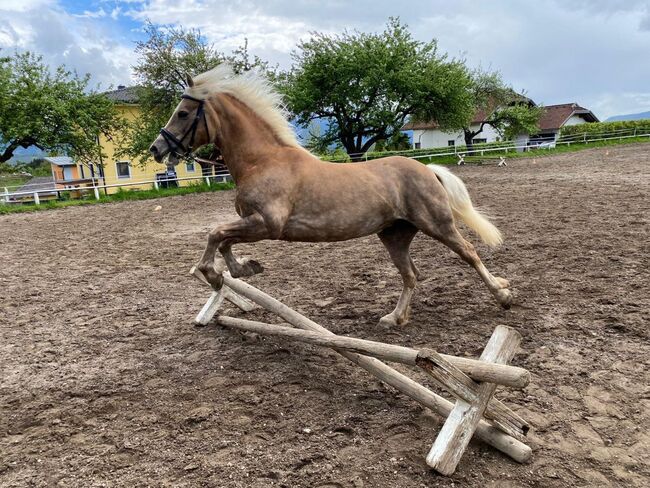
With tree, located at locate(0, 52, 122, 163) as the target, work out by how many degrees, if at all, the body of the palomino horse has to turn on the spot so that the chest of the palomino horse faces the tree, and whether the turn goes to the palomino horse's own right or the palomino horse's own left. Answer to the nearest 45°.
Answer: approximately 45° to the palomino horse's own right

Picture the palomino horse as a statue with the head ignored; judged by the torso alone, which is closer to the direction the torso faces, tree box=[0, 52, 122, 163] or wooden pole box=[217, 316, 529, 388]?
the tree

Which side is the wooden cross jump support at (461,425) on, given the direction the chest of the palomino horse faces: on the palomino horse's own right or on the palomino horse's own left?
on the palomino horse's own left

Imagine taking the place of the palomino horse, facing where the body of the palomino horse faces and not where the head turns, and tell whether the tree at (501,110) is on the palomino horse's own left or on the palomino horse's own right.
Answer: on the palomino horse's own right

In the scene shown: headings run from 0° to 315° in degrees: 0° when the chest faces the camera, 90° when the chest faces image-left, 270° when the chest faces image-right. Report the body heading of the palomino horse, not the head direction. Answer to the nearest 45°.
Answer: approximately 90°

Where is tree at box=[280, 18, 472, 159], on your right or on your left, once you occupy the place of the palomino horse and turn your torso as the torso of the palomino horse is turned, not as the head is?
on your right

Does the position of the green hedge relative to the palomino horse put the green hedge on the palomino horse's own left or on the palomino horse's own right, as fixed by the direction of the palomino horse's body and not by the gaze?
on the palomino horse's own right
